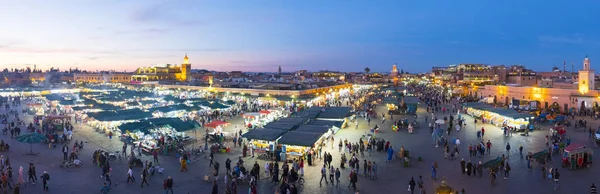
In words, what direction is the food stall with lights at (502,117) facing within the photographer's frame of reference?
facing the viewer and to the left of the viewer

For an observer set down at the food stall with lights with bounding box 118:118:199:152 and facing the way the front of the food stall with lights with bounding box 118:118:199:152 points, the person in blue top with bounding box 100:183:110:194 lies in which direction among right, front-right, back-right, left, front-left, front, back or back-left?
front

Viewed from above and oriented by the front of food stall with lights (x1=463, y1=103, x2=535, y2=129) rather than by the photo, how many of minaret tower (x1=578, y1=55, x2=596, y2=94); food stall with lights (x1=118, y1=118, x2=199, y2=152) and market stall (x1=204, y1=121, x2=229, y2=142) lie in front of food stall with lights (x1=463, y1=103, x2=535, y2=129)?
2

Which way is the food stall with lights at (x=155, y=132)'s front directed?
toward the camera

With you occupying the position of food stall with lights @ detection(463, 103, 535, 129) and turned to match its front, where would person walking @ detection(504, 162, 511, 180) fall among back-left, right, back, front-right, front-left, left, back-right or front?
front-left

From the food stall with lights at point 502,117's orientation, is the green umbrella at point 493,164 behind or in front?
in front

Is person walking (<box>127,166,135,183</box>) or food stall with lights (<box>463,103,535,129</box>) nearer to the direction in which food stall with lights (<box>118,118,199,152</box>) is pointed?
the person walking

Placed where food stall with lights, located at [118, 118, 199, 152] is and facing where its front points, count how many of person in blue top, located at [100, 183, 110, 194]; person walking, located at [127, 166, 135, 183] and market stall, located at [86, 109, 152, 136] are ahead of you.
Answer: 2

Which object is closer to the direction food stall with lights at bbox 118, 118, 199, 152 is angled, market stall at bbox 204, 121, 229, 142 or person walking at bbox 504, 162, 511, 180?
the person walking

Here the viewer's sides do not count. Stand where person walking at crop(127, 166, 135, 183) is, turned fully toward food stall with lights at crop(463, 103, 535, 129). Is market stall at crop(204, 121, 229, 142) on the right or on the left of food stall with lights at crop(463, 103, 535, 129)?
left

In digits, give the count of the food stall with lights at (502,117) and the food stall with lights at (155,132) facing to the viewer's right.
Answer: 0
